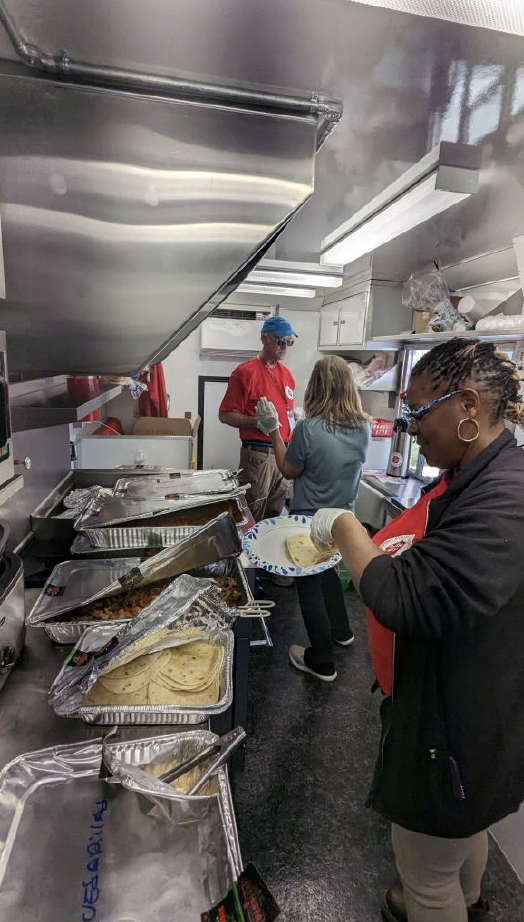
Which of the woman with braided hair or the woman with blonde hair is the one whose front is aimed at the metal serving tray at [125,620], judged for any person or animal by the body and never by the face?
the woman with braided hair

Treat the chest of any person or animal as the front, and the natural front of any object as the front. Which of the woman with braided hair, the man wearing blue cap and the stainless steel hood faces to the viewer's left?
the woman with braided hair

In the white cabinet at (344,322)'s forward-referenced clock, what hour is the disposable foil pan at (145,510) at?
The disposable foil pan is roughly at 11 o'clock from the white cabinet.

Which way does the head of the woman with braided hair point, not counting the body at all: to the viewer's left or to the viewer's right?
to the viewer's left

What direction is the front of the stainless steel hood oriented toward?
to the viewer's right

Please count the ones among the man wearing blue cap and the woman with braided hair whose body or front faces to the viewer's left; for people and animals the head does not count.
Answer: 1

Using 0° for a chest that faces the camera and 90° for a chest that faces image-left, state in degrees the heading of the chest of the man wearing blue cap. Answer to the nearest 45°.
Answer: approximately 315°

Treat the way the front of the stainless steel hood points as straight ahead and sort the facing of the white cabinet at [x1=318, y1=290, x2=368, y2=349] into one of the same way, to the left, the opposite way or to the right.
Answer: the opposite way

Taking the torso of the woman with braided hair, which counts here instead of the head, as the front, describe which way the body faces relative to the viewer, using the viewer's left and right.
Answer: facing to the left of the viewer

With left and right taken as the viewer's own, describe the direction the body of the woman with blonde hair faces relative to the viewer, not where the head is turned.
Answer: facing away from the viewer and to the left of the viewer

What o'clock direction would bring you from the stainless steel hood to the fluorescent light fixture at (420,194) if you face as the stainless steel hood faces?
The fluorescent light fixture is roughly at 11 o'clock from the stainless steel hood.

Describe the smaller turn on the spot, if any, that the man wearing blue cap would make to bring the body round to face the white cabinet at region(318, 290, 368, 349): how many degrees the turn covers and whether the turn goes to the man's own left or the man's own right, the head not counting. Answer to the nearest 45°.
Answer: approximately 90° to the man's own left
